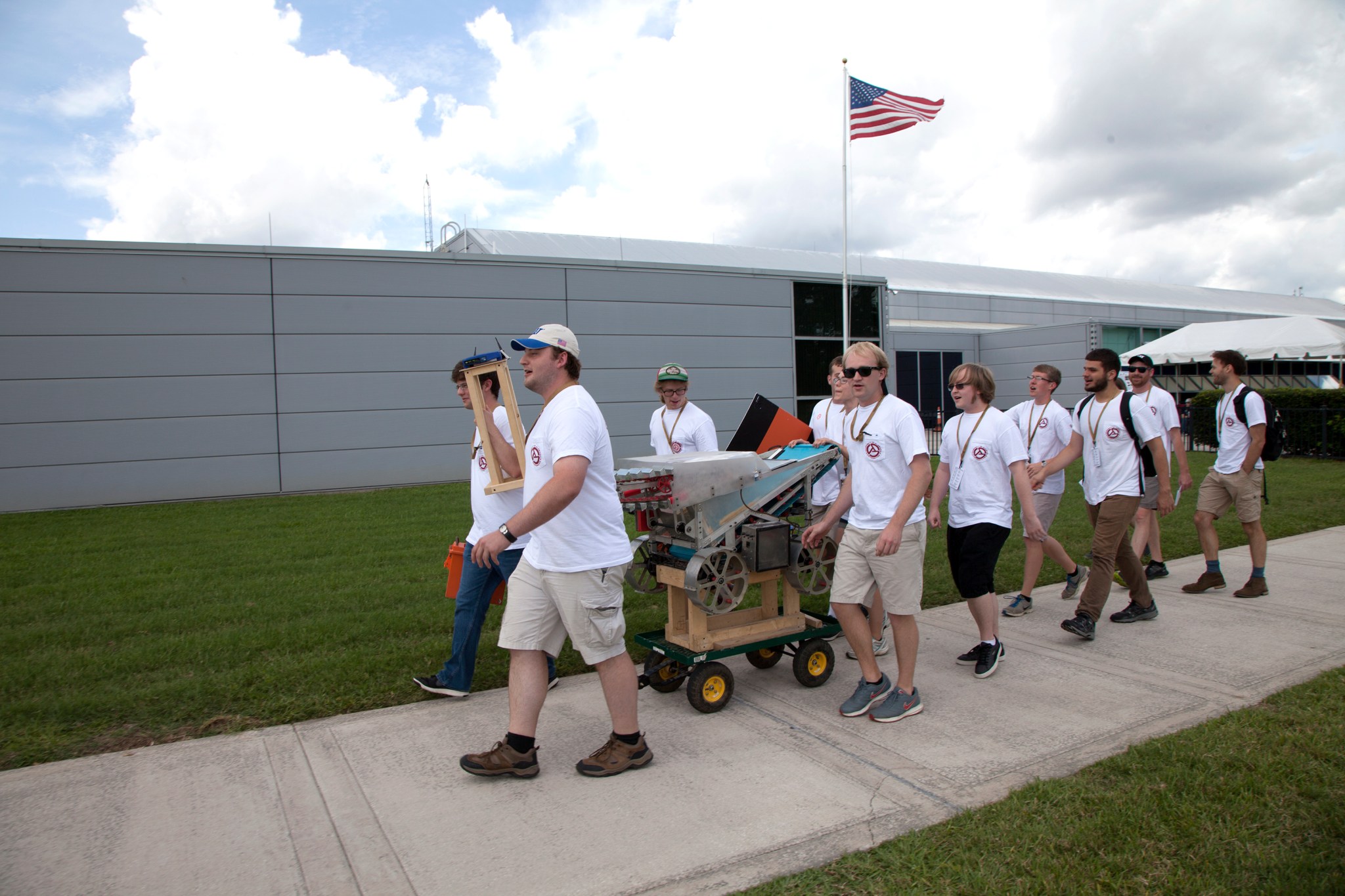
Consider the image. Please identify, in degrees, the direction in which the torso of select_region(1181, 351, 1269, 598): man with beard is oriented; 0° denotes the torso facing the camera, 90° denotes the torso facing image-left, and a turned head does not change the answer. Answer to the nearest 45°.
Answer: approximately 90°

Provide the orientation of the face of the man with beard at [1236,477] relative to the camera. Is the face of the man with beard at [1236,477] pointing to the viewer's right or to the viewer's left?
to the viewer's left

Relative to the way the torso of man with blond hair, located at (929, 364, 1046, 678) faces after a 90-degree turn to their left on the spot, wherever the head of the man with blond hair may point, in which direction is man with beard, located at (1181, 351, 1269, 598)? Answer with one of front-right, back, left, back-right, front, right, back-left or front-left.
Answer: left

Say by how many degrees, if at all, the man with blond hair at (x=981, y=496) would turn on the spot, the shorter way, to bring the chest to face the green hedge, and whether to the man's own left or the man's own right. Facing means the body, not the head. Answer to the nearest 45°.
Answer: approximately 135° to the man's own right

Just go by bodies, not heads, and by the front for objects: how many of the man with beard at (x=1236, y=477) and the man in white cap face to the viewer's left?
2

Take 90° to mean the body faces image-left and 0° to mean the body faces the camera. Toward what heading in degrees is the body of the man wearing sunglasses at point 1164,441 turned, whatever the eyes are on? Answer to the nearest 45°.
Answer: approximately 45°

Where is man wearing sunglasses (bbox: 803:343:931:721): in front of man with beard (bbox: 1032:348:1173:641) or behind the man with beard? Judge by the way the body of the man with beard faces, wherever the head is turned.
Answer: in front

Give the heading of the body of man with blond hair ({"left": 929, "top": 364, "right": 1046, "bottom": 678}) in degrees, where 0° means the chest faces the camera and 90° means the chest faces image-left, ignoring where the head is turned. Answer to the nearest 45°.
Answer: approximately 45°

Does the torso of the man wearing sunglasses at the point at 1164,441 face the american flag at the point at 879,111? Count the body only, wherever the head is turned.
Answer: no

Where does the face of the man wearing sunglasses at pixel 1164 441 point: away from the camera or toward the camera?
toward the camera

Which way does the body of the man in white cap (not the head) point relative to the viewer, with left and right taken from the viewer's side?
facing to the left of the viewer

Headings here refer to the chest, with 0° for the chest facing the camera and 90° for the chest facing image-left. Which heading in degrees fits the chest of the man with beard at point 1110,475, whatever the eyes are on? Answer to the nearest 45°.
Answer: approximately 45°

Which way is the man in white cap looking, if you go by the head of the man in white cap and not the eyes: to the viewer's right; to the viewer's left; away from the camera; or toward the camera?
to the viewer's left

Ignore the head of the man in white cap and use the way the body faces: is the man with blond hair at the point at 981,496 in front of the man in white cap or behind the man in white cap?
behind

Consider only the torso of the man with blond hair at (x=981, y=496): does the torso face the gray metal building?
no
